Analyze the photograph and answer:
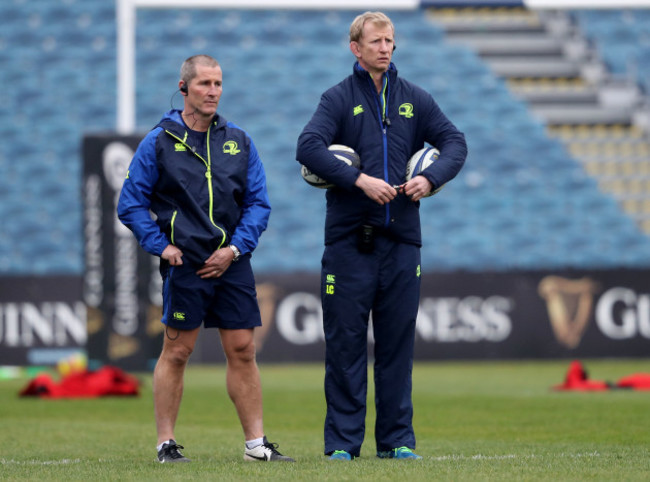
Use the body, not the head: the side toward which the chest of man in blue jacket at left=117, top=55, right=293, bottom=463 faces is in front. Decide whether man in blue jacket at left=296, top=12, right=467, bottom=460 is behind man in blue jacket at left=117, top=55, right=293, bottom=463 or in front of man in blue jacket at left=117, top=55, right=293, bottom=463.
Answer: in front

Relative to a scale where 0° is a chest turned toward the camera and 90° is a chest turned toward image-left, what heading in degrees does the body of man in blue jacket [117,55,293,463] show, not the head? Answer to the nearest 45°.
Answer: approximately 315°

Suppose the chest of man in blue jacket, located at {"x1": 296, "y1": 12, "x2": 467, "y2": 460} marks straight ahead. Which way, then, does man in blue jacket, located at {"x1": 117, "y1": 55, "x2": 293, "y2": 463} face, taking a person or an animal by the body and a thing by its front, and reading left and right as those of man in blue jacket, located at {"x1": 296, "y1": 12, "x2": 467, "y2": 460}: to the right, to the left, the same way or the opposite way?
the same way

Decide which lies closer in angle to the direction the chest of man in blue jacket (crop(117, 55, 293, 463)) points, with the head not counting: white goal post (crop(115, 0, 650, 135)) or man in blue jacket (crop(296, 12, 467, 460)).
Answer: the man in blue jacket

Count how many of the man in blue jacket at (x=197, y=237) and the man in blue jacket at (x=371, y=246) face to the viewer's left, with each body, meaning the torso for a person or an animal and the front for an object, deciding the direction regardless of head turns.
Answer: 0

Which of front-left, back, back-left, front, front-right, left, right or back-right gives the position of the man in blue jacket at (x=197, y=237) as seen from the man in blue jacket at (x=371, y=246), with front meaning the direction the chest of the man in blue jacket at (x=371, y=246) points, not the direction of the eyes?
back-right

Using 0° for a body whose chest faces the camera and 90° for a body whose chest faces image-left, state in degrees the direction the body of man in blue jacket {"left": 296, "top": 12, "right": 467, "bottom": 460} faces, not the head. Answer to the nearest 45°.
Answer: approximately 315°

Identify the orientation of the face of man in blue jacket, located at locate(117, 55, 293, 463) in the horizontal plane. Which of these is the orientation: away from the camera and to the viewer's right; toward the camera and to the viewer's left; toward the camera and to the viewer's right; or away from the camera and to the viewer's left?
toward the camera and to the viewer's right

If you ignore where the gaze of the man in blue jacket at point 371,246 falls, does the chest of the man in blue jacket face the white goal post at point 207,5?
no

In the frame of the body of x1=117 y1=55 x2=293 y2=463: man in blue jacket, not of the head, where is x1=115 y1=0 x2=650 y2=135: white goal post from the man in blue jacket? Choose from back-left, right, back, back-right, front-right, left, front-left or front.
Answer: back-left
